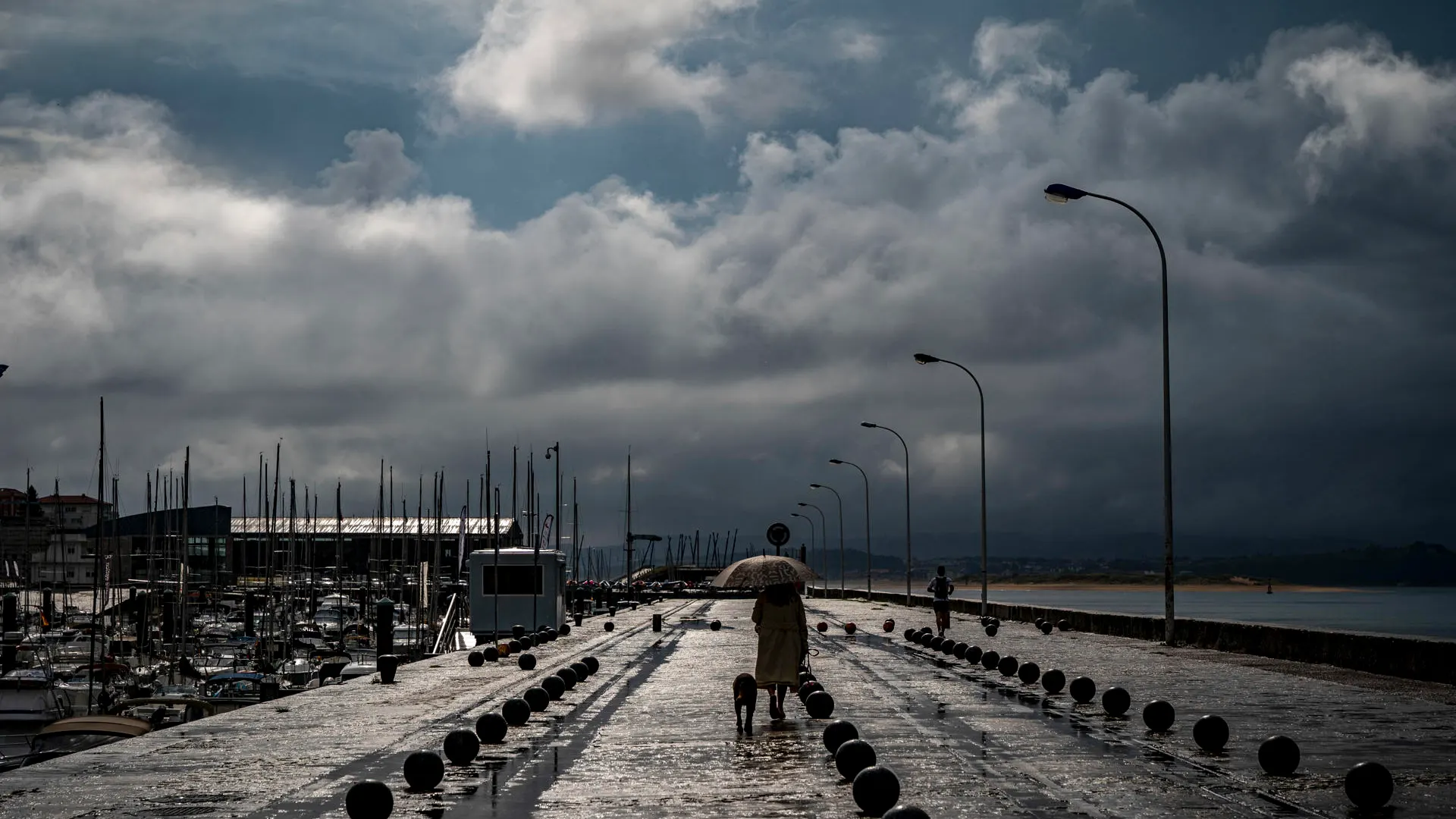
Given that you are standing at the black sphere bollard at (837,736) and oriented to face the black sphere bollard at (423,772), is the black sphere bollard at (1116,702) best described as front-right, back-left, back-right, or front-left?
back-right

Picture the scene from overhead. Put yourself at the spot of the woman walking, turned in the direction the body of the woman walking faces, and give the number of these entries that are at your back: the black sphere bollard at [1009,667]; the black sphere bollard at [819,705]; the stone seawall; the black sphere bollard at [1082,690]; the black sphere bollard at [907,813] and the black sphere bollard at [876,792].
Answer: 2

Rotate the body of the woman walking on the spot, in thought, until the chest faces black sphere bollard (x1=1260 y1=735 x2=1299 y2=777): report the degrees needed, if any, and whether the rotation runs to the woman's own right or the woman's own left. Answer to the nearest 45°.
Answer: approximately 135° to the woman's own right

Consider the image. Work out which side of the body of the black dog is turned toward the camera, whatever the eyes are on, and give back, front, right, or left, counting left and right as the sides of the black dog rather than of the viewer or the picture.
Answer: back

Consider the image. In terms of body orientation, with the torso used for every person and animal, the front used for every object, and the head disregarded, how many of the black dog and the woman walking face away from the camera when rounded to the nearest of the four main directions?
2

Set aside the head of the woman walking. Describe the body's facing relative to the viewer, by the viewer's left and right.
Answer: facing away from the viewer

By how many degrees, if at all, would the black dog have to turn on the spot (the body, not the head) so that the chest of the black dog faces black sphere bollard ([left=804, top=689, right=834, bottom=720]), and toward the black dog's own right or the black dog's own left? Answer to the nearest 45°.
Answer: approximately 45° to the black dog's own right

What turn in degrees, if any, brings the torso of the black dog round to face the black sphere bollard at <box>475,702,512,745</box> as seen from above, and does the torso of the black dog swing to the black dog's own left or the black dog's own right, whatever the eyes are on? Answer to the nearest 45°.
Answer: approximately 135° to the black dog's own left

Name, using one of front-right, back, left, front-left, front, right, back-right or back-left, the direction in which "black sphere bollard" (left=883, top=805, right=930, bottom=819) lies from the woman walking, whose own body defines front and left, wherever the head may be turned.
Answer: back

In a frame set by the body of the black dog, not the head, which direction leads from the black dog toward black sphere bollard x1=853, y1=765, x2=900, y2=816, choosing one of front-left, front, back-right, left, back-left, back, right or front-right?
back
